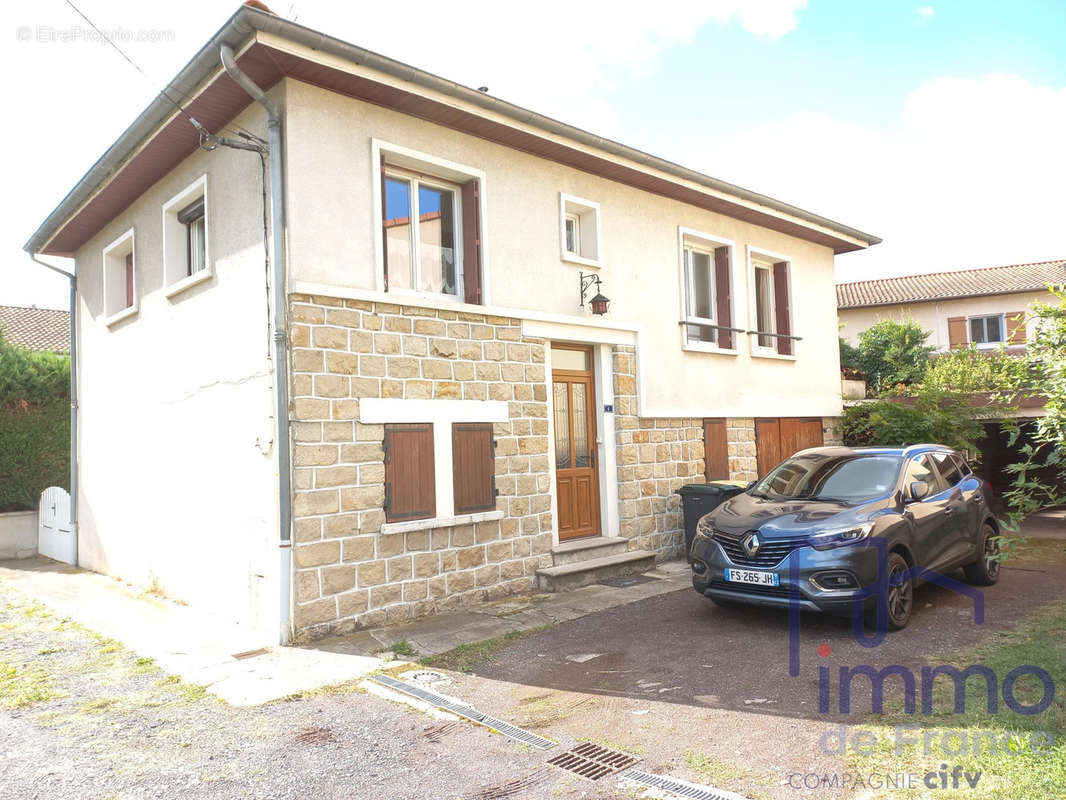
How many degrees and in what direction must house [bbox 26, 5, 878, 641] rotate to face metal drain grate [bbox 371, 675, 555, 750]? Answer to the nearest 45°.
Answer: approximately 45° to its right

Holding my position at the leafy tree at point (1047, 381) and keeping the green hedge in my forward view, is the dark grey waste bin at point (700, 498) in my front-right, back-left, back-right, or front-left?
front-right

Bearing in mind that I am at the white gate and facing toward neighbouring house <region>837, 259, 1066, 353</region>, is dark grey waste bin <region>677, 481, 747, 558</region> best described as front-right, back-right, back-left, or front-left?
front-right

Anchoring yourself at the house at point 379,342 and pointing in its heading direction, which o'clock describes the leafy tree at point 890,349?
The leafy tree is roughly at 9 o'clock from the house.

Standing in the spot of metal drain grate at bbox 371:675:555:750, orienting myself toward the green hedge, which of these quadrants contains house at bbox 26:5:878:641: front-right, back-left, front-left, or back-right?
front-right

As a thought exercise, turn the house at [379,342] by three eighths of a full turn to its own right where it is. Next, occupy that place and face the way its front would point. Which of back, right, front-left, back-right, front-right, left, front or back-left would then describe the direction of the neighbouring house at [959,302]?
back-right

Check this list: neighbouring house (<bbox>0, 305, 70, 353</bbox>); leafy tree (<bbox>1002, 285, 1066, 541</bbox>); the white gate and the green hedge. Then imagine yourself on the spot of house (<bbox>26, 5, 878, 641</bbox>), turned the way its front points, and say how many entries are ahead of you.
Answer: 1

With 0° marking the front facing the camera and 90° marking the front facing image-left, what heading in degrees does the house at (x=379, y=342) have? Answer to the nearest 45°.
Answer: approximately 315°

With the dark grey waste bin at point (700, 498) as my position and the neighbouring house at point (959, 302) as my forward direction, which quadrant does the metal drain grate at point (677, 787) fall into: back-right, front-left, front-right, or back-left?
back-right

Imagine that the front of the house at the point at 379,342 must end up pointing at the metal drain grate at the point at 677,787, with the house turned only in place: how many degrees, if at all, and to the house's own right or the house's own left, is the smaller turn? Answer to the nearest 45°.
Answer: approximately 45° to the house's own right

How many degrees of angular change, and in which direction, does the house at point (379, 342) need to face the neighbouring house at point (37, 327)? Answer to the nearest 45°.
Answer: approximately 180°

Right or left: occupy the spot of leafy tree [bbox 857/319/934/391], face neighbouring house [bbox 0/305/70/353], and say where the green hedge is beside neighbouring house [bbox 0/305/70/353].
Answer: left
